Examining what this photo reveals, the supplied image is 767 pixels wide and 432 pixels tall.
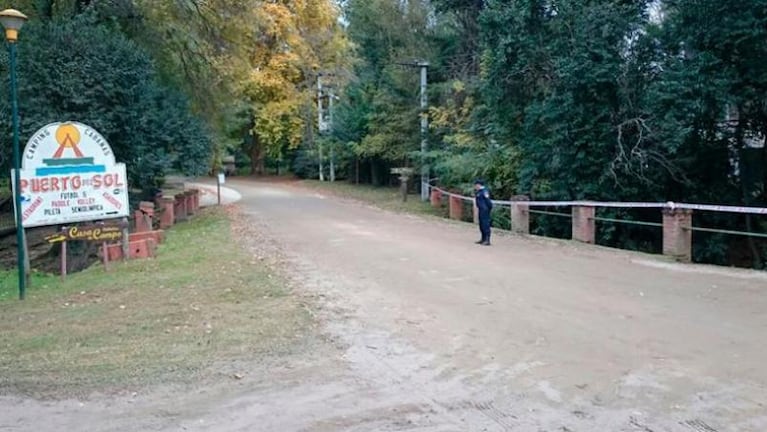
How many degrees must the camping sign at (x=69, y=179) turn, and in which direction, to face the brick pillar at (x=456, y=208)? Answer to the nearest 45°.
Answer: approximately 135° to its left

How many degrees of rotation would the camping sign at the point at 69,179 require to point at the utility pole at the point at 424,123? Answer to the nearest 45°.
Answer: approximately 135° to its left

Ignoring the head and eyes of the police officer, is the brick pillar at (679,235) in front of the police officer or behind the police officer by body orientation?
behind

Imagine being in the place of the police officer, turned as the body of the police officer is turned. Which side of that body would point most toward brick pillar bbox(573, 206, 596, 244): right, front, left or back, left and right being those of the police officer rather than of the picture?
back

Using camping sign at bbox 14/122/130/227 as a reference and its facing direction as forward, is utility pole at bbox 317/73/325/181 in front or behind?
behind

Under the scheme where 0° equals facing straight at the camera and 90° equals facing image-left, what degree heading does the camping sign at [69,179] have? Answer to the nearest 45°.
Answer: approximately 0°

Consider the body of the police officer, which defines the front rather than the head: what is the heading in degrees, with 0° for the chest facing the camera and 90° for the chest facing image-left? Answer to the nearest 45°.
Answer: approximately 90°

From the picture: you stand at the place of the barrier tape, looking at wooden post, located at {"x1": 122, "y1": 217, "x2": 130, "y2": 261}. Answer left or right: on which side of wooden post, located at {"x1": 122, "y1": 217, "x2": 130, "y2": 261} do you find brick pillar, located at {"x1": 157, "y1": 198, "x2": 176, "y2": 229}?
right

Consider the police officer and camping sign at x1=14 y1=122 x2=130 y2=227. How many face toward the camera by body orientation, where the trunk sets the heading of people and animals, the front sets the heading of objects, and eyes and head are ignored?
1
